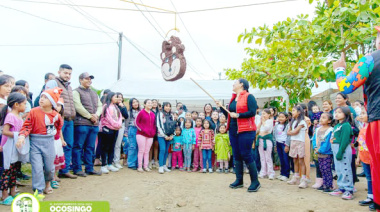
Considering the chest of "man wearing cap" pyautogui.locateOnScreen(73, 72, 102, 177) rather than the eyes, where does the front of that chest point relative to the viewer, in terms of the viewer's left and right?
facing the viewer and to the right of the viewer

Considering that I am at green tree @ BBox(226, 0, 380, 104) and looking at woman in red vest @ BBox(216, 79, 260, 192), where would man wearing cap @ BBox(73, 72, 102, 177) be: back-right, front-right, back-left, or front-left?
front-right

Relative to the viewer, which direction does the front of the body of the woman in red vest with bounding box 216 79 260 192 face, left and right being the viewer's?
facing the viewer and to the left of the viewer

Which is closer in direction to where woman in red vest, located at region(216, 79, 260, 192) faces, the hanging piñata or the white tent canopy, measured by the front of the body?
the hanging piñata

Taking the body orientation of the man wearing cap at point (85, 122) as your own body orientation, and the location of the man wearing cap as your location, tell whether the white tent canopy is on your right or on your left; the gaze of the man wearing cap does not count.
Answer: on your left

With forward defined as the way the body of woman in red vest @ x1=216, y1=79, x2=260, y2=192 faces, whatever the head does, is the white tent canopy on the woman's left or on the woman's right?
on the woman's right

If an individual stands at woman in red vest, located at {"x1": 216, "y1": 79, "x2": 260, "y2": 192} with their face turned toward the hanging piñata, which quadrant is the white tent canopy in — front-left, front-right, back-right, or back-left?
front-right

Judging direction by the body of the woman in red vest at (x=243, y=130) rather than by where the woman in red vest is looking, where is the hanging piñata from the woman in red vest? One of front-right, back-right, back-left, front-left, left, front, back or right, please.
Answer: right

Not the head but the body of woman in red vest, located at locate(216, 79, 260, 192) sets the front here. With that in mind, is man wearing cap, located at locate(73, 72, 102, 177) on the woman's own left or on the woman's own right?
on the woman's own right

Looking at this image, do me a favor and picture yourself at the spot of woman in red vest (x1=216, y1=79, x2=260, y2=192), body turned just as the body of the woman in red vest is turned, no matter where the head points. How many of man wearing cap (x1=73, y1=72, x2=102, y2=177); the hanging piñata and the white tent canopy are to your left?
0

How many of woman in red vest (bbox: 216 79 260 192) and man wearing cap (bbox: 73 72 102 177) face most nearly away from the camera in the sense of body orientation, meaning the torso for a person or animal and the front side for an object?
0

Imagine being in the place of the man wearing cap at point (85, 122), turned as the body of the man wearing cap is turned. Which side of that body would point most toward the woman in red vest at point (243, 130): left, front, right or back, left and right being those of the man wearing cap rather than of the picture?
front
